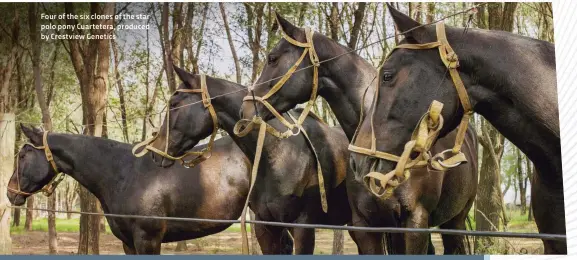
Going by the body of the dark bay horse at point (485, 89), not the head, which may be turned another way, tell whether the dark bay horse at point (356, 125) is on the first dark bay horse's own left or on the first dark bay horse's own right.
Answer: on the first dark bay horse's own right

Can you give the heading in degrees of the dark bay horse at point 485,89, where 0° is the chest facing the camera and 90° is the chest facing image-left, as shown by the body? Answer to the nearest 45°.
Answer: approximately 90°

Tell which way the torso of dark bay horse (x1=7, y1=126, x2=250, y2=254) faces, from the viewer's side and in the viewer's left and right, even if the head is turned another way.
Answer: facing to the left of the viewer

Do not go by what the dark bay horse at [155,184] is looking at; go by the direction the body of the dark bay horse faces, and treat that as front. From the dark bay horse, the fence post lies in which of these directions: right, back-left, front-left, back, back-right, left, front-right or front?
front-right

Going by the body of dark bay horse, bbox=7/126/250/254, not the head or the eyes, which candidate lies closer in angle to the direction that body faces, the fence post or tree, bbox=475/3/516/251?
the fence post

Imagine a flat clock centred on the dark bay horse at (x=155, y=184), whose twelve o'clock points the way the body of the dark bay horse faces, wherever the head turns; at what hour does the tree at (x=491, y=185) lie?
The tree is roughly at 6 o'clock from the dark bay horse.

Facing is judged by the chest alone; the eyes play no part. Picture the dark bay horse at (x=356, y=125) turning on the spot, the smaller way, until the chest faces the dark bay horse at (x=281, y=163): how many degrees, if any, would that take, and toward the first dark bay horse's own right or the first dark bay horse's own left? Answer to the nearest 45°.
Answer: approximately 90° to the first dark bay horse's own right
